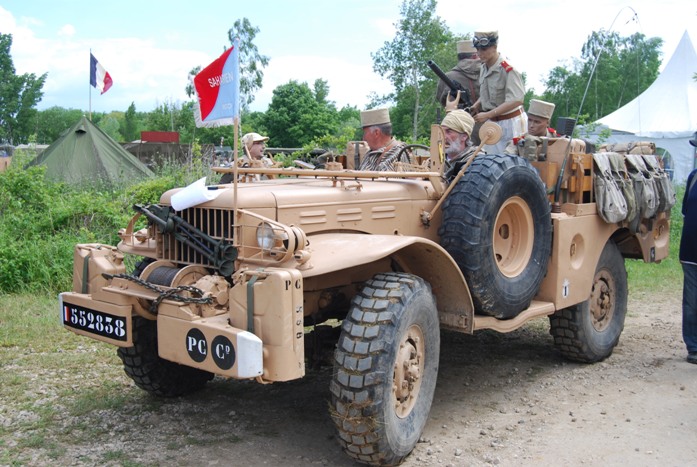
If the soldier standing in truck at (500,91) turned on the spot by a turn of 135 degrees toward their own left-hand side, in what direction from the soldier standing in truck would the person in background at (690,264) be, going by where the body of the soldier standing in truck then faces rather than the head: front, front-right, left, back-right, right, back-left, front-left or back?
front

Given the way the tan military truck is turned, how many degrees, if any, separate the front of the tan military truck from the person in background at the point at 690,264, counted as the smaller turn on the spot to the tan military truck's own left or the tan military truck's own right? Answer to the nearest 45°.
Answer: approximately 180°

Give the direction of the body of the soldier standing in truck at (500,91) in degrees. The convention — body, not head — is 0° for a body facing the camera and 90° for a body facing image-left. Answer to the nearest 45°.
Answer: approximately 45°

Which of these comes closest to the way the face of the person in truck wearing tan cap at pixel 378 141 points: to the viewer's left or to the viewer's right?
to the viewer's left

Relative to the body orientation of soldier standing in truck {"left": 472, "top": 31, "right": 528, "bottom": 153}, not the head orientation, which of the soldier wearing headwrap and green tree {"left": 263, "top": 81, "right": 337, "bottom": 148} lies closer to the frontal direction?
the soldier wearing headwrap

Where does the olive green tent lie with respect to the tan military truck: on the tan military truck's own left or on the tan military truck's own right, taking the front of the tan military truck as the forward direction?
on the tan military truck's own right

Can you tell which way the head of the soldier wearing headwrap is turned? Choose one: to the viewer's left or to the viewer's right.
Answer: to the viewer's left

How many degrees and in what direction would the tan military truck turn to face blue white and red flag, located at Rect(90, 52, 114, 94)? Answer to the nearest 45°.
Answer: approximately 90° to its right

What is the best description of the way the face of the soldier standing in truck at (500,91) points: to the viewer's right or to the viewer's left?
to the viewer's left
